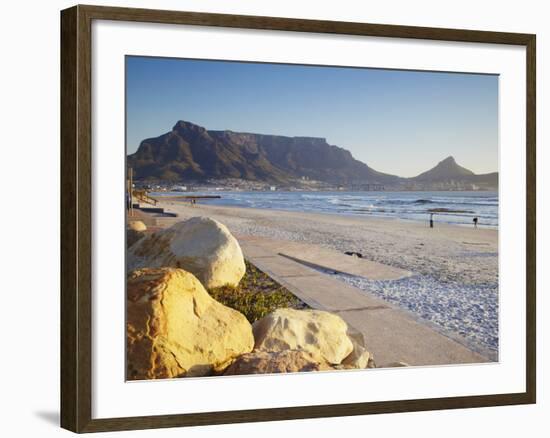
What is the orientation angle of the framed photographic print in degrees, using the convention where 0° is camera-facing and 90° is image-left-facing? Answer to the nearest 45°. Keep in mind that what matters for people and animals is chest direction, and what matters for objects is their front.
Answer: approximately 315°
